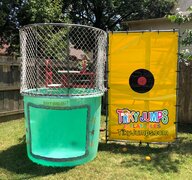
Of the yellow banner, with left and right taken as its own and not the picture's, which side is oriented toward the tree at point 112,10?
back

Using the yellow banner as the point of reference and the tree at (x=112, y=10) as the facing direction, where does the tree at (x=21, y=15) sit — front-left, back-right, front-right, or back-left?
front-left

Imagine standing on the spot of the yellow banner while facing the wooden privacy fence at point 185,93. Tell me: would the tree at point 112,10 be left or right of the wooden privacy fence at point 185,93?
left

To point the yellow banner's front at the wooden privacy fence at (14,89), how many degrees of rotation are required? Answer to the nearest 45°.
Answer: approximately 135° to its right

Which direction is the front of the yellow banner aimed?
toward the camera

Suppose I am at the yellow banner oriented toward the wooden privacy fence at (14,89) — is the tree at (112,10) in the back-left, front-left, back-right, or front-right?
front-right

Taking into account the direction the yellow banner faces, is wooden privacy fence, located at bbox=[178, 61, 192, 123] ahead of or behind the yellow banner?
behind

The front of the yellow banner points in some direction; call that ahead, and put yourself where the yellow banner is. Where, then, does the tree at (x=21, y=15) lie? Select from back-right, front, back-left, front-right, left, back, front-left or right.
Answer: back-right
